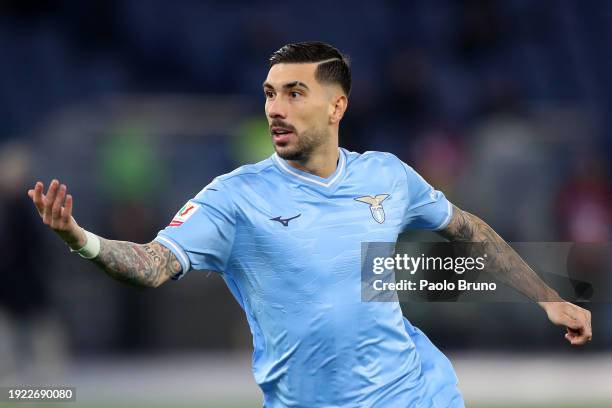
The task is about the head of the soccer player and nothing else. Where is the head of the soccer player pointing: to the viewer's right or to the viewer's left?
to the viewer's left

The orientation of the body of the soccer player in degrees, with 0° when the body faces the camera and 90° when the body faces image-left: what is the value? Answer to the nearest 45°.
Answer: approximately 0°
